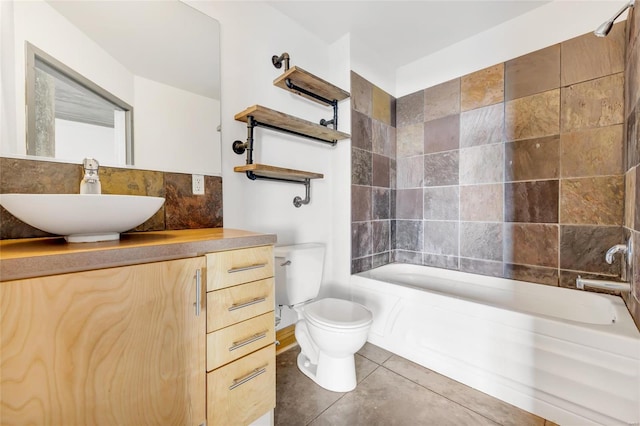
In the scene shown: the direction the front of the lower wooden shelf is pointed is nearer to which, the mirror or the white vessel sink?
the white vessel sink

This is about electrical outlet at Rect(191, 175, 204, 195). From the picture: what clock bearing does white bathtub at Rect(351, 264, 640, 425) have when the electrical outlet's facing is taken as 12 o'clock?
The white bathtub is roughly at 10 o'clock from the electrical outlet.

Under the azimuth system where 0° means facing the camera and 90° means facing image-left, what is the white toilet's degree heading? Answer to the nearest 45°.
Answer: approximately 315°

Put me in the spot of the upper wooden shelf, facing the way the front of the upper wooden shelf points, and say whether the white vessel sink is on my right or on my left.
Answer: on my right

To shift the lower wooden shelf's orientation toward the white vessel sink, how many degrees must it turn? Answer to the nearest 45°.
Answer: approximately 90° to its right

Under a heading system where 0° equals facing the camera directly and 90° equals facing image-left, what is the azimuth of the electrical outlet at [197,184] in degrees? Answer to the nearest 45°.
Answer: approximately 0°
